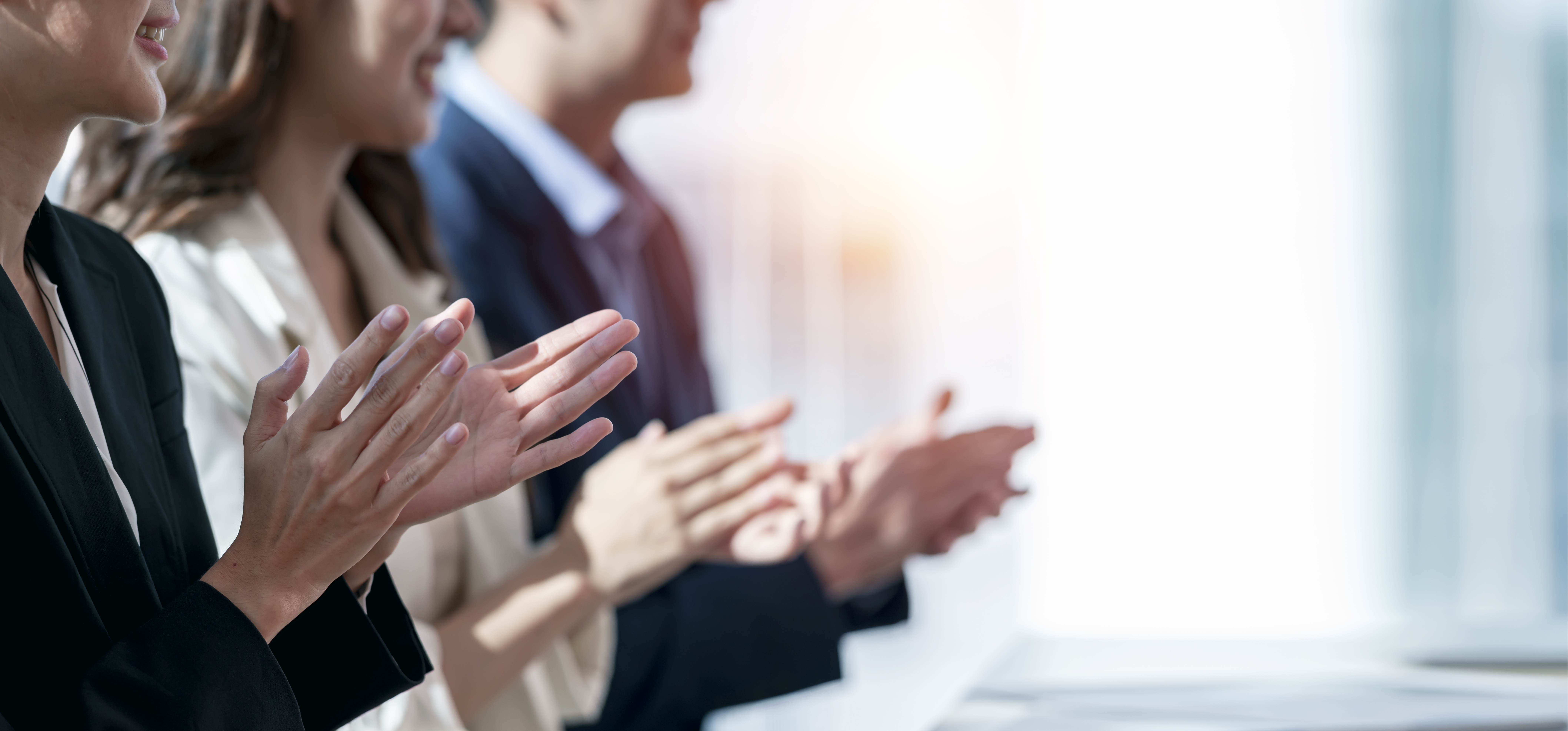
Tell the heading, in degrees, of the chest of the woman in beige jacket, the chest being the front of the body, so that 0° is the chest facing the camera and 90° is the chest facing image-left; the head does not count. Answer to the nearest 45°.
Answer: approximately 315°

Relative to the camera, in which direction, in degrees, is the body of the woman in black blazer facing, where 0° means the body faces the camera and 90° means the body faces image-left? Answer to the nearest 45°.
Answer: approximately 315°

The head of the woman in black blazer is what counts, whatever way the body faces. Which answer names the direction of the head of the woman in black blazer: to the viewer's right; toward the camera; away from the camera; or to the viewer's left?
to the viewer's right

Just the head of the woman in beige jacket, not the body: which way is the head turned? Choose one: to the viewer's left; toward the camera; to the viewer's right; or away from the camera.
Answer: to the viewer's right

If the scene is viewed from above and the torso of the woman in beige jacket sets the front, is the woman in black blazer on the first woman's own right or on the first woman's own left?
on the first woman's own right

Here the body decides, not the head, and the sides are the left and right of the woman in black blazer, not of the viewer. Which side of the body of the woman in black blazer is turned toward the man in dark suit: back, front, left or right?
left

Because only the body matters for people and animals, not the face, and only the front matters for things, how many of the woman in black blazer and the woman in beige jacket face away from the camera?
0

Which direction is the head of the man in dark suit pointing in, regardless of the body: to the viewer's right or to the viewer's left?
to the viewer's right

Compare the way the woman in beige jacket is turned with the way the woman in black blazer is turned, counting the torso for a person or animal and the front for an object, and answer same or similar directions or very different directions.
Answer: same or similar directions
